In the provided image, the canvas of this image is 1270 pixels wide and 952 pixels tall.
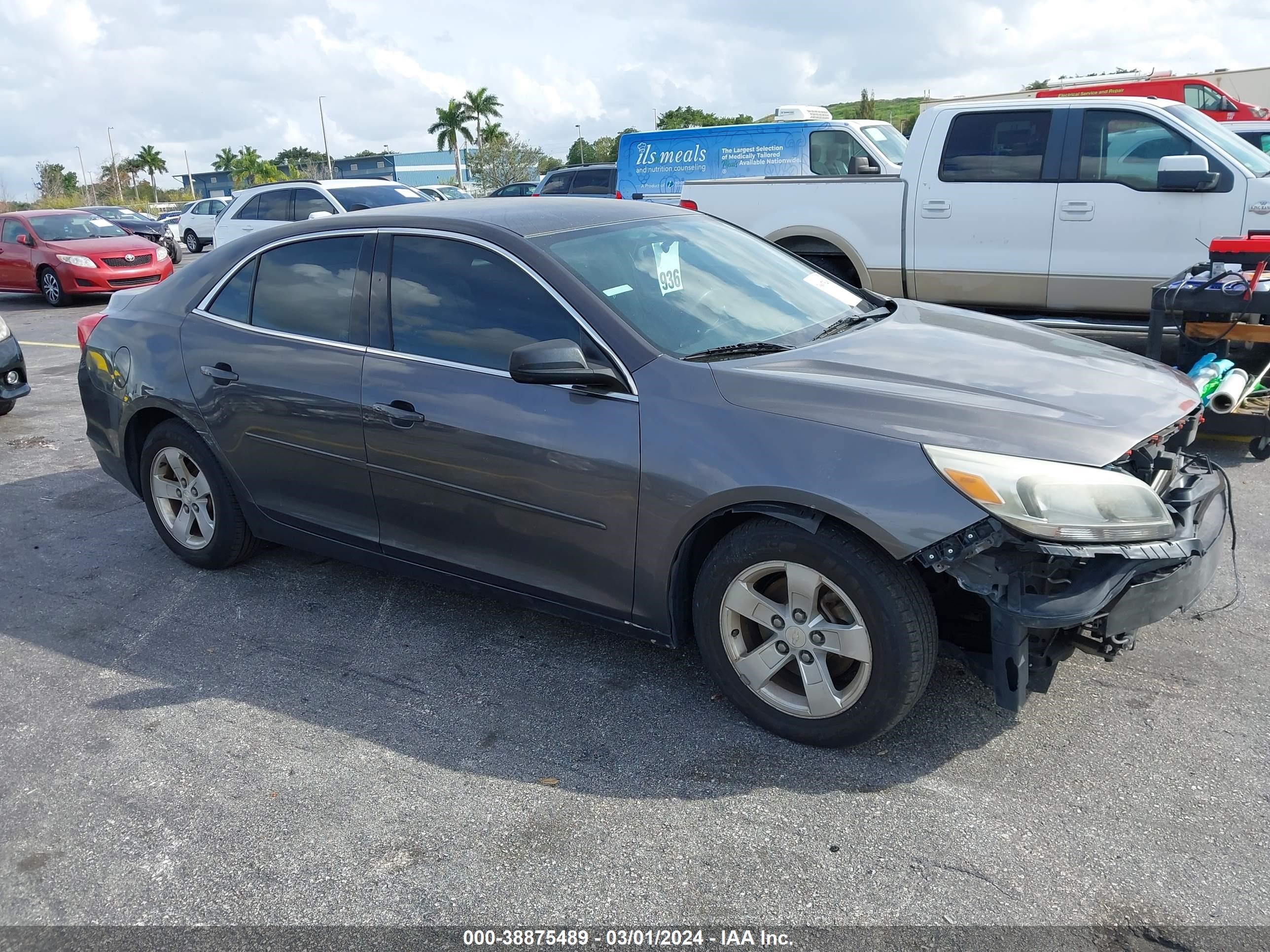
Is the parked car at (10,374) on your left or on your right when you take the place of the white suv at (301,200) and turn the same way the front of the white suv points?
on your right

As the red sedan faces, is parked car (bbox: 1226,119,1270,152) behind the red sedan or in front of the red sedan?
in front

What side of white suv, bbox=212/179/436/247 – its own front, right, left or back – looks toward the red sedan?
back

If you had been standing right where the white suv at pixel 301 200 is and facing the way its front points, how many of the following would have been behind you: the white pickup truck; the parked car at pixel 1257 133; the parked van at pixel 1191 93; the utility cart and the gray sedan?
0

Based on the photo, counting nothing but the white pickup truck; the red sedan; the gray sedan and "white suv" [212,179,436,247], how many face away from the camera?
0

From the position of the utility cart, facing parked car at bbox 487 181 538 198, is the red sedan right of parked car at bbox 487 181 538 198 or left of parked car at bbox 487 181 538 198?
left

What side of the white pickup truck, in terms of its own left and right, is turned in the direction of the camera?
right

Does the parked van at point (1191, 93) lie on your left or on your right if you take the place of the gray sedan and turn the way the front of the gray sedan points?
on your left

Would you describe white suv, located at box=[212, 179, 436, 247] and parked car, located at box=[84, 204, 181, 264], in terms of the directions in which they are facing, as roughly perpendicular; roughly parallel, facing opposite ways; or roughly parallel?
roughly parallel

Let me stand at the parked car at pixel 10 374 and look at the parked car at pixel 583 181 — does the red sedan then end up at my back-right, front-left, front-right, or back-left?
front-left

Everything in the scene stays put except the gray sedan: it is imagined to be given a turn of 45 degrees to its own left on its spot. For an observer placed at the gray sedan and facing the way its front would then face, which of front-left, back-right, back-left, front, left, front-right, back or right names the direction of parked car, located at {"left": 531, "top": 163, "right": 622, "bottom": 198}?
left

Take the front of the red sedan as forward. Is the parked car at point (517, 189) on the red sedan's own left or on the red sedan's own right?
on the red sedan's own left

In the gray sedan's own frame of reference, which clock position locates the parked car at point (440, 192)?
The parked car is roughly at 7 o'clock from the gray sedan.

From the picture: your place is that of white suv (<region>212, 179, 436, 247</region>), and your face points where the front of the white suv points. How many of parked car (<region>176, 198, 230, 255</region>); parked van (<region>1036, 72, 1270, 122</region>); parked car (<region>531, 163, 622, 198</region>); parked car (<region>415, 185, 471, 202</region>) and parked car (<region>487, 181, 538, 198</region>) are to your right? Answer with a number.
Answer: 0

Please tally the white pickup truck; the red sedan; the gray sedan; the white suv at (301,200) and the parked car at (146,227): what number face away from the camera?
0

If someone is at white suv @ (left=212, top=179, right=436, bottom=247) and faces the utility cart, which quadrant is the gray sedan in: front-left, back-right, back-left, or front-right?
front-right

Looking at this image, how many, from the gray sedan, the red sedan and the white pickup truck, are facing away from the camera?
0

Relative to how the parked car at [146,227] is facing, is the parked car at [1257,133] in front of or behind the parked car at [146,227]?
in front

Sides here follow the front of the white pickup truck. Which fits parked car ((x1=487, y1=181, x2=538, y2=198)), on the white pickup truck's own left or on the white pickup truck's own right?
on the white pickup truck's own left
